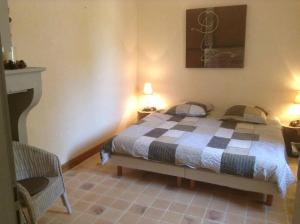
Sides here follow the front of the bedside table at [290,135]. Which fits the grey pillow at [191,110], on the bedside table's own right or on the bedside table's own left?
on the bedside table's own right

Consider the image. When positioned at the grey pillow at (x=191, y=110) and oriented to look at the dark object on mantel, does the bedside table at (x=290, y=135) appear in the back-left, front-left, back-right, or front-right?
back-left

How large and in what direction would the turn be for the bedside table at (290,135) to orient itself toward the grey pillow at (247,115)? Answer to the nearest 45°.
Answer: approximately 90° to its right

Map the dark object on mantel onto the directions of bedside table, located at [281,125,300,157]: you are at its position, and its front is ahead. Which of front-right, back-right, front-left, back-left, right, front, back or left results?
front-right

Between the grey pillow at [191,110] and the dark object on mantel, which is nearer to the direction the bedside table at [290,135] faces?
the dark object on mantel

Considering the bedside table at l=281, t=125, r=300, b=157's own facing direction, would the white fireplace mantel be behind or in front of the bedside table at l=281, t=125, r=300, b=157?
in front

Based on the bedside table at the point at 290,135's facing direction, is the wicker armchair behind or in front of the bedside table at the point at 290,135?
in front

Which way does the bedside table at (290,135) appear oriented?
toward the camera
